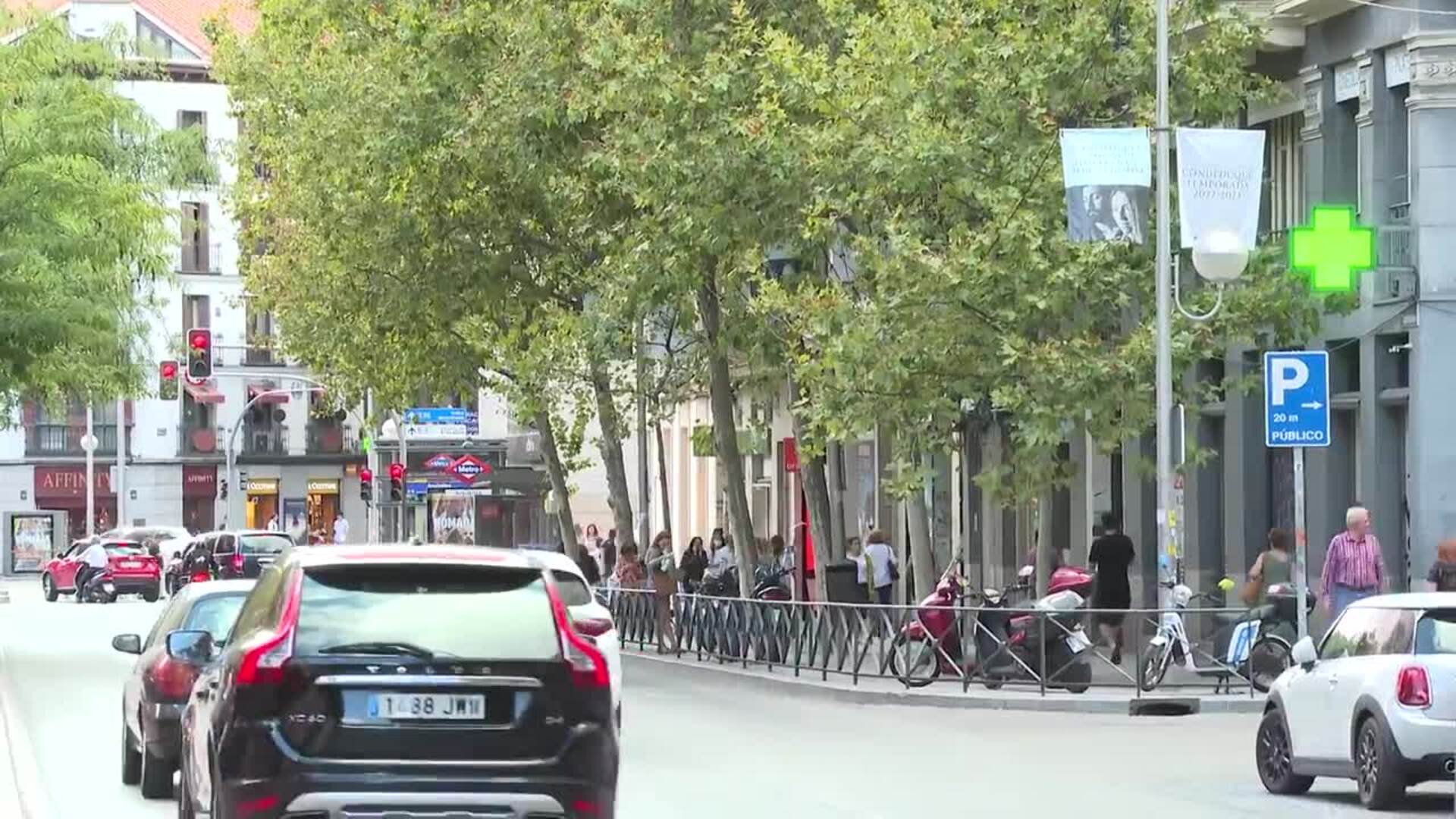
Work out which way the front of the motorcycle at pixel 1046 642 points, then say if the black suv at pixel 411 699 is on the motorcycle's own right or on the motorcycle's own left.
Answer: on the motorcycle's own left

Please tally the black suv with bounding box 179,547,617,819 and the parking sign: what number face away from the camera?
1

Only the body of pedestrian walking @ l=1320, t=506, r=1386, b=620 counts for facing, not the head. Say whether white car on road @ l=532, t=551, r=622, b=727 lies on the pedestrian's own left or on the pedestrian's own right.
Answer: on the pedestrian's own right

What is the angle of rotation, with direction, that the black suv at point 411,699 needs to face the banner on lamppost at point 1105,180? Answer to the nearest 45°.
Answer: approximately 45° to its right

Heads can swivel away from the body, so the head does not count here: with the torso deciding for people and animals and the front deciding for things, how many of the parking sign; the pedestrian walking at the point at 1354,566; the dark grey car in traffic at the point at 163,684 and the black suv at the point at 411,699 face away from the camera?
2

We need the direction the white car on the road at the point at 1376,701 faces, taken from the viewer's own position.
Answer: facing away from the viewer and to the left of the viewer

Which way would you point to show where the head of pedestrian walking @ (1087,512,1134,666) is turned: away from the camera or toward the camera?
away from the camera
